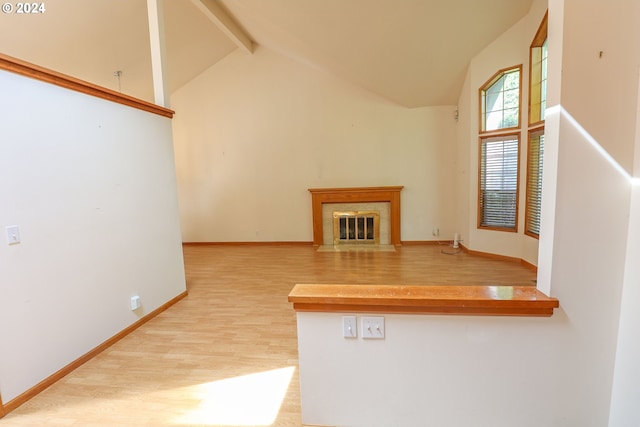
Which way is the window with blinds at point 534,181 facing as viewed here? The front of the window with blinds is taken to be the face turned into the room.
to the viewer's left

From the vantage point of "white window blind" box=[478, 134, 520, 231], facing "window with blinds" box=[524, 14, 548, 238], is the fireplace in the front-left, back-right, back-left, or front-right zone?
back-right

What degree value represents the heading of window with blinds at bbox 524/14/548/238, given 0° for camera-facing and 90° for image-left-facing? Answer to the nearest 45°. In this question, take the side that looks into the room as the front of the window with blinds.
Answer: approximately 90°

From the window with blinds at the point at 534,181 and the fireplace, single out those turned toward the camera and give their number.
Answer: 1

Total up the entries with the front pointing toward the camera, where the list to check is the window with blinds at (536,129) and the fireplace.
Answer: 1
